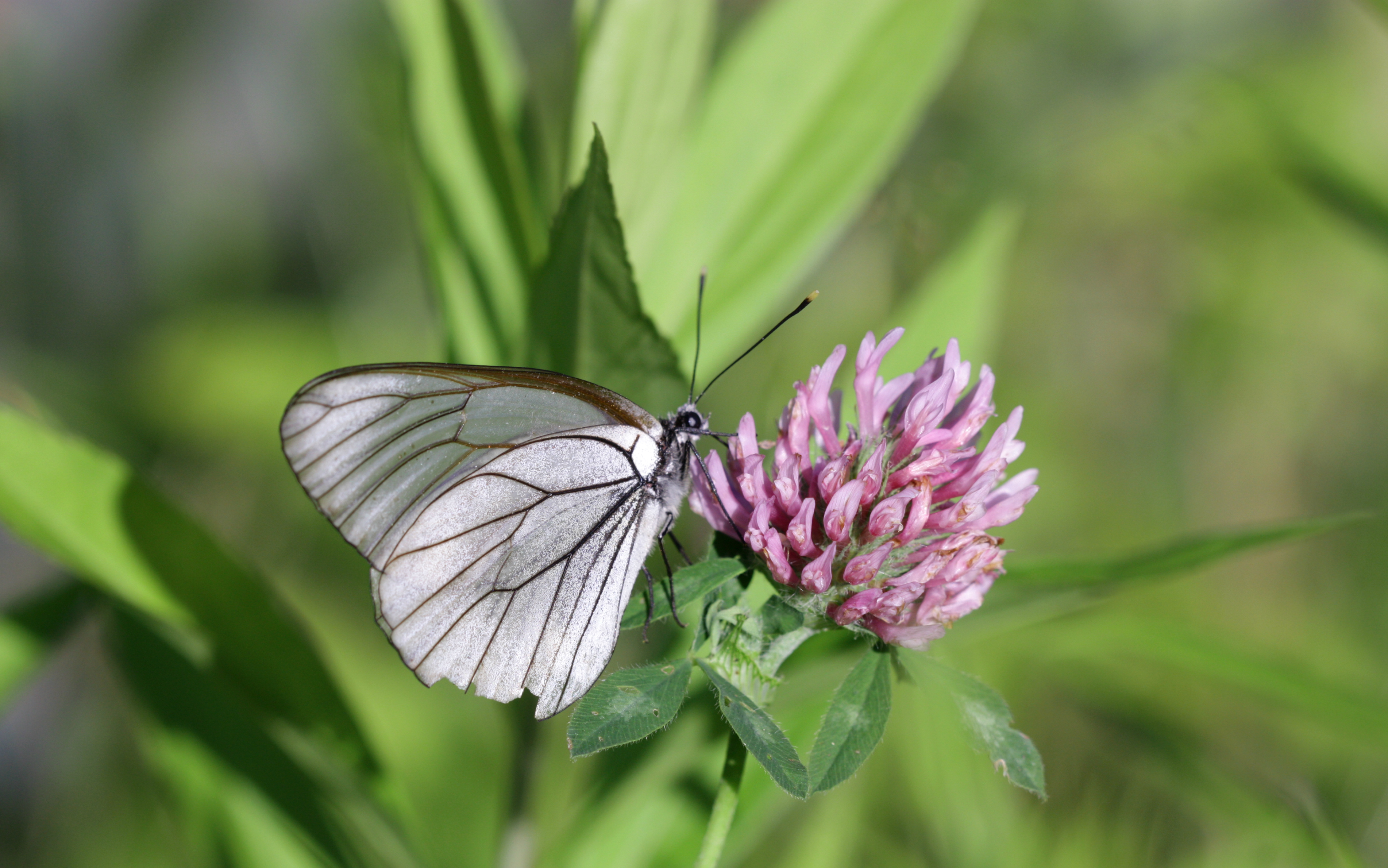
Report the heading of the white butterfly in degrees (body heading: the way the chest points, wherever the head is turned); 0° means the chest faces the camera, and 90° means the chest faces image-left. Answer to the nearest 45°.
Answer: approximately 270°

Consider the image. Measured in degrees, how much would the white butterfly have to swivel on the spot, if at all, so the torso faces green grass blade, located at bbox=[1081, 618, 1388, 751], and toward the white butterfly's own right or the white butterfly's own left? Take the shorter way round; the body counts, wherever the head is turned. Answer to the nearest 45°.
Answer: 0° — it already faces it
